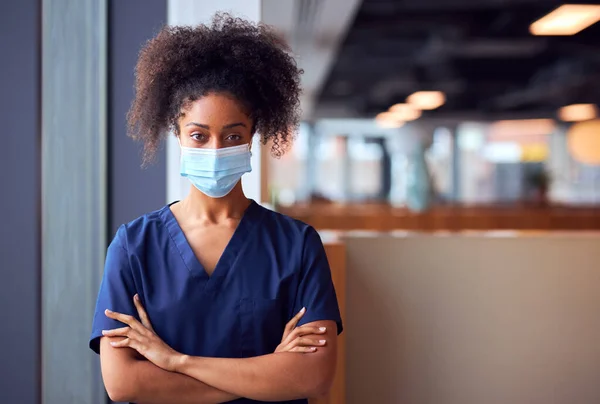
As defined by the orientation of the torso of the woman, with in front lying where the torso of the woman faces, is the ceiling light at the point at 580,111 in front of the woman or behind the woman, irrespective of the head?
behind

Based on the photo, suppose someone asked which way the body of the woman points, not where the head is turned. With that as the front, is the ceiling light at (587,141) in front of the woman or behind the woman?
behind

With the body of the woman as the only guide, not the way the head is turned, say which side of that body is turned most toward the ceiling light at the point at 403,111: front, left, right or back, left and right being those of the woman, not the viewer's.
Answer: back

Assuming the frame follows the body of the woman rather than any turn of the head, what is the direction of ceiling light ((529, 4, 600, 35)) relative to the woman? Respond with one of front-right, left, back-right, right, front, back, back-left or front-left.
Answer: back-left

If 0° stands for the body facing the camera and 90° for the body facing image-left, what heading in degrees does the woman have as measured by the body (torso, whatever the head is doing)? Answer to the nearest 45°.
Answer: approximately 0°
